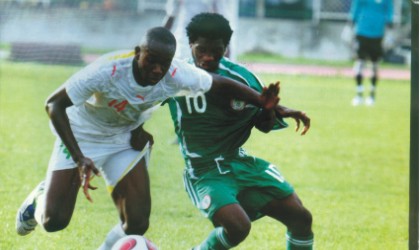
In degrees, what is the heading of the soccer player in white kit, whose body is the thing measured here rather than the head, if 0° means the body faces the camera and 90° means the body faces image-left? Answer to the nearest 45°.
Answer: approximately 315°

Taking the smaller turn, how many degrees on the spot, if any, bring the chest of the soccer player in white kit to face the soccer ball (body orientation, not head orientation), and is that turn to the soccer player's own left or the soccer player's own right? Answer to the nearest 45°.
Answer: approximately 45° to the soccer player's own right

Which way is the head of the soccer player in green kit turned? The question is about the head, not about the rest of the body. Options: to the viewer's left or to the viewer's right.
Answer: to the viewer's left
